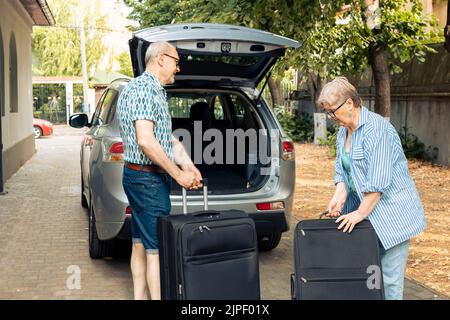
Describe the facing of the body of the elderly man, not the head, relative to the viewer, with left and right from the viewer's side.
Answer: facing to the right of the viewer

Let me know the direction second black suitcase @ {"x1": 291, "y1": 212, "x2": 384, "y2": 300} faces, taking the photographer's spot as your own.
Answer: facing the viewer

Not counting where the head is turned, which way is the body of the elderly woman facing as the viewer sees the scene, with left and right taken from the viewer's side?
facing the viewer and to the left of the viewer

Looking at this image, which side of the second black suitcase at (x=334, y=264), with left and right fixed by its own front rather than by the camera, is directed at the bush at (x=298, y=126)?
back

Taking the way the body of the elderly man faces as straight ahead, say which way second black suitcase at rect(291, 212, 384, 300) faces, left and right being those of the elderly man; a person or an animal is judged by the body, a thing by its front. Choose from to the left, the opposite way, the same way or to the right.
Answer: to the right

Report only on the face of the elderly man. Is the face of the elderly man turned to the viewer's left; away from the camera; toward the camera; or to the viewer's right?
to the viewer's right

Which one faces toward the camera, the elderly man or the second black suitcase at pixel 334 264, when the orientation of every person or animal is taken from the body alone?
the second black suitcase

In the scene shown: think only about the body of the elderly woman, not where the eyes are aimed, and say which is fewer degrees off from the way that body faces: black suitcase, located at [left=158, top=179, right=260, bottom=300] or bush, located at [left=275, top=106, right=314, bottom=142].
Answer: the black suitcase

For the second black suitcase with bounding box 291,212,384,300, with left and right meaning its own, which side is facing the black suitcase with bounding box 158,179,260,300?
right

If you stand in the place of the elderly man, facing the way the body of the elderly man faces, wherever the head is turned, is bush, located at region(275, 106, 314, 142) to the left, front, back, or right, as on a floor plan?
left

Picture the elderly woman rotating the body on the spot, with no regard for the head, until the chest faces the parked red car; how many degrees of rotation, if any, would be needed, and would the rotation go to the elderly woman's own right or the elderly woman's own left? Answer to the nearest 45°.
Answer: approximately 90° to the elderly woman's own right

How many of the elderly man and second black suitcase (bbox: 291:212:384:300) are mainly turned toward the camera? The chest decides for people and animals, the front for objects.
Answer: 1

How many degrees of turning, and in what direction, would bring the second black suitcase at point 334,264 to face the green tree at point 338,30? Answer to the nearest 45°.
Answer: approximately 180°

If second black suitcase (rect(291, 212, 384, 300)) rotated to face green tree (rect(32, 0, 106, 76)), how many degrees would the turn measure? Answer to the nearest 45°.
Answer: approximately 135° to its right

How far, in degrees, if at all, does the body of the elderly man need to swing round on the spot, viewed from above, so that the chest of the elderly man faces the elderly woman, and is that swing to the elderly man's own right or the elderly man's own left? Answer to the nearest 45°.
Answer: approximately 45° to the elderly man's own right

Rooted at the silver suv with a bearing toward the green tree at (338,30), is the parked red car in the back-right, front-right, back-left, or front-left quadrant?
front-left
